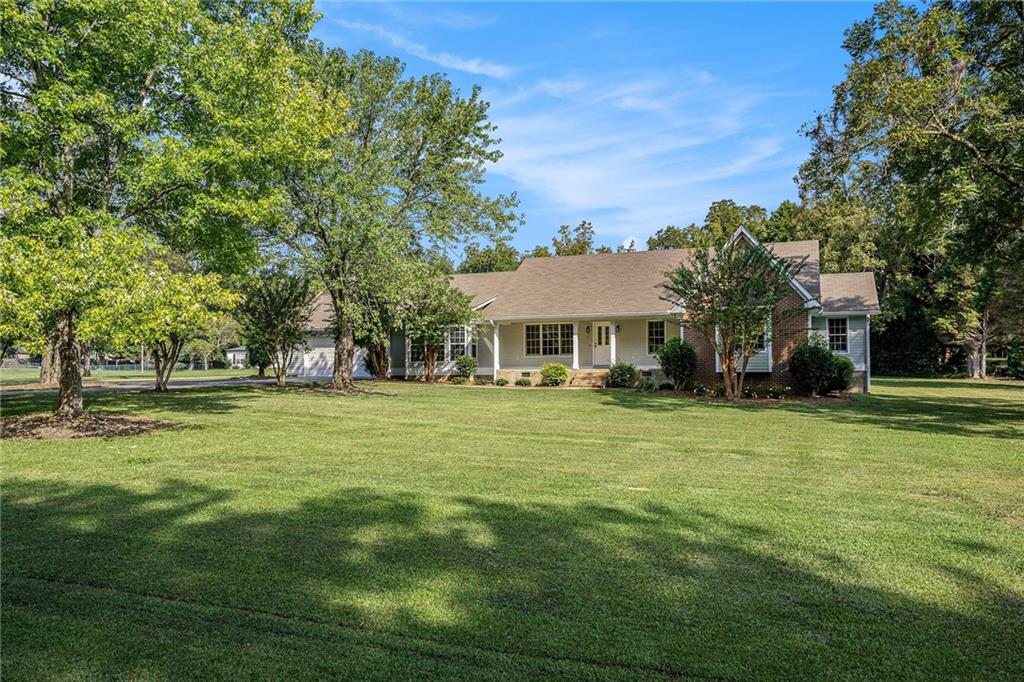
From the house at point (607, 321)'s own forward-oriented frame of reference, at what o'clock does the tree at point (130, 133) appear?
The tree is roughly at 1 o'clock from the house.

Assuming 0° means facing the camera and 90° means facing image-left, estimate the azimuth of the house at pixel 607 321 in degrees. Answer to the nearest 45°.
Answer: approximately 0°

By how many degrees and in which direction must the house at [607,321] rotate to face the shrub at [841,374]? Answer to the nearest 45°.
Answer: approximately 45° to its left

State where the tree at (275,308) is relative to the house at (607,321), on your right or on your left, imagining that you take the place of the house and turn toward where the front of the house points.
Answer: on your right

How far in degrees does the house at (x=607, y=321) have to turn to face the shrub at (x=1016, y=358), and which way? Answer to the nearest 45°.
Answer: approximately 135° to its left
